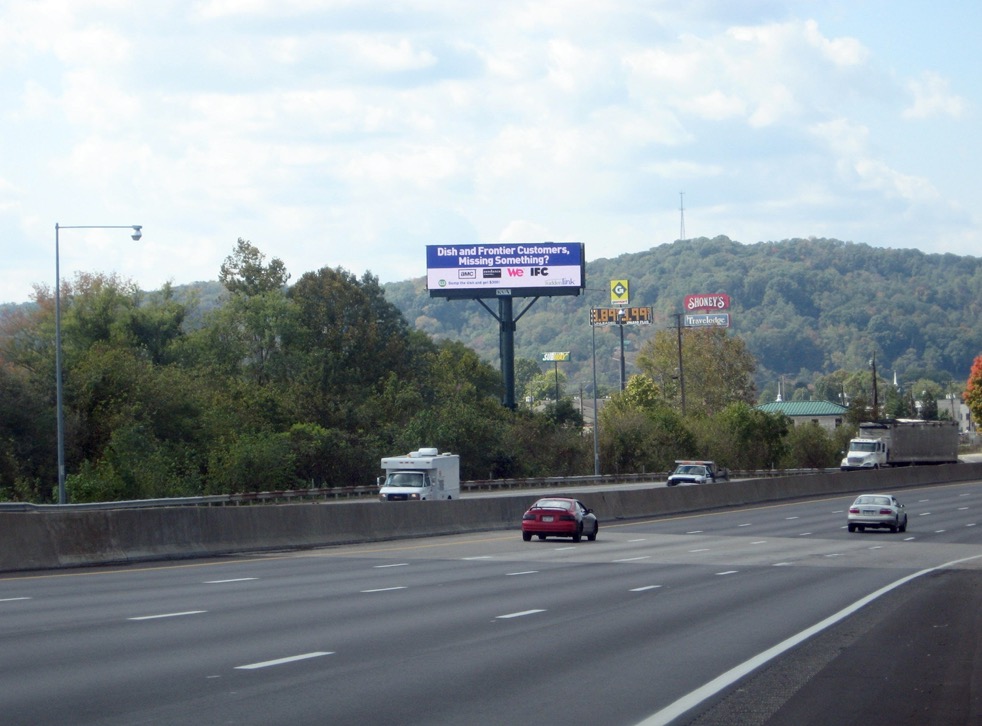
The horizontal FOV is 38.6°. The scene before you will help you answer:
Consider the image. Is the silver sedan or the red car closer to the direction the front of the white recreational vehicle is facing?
the red car

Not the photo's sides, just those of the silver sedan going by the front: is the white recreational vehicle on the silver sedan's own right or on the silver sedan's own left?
on the silver sedan's own left

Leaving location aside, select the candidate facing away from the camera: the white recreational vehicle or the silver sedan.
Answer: the silver sedan

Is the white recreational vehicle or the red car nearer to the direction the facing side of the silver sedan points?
the white recreational vehicle

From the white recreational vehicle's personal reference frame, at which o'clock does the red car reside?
The red car is roughly at 10 o'clock from the white recreational vehicle.

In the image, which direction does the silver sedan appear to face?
away from the camera

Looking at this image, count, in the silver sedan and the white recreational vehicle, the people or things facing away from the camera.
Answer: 1

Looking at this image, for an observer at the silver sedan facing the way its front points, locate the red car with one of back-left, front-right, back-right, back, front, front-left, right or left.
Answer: back-left

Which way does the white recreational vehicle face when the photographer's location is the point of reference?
facing the viewer and to the left of the viewer
